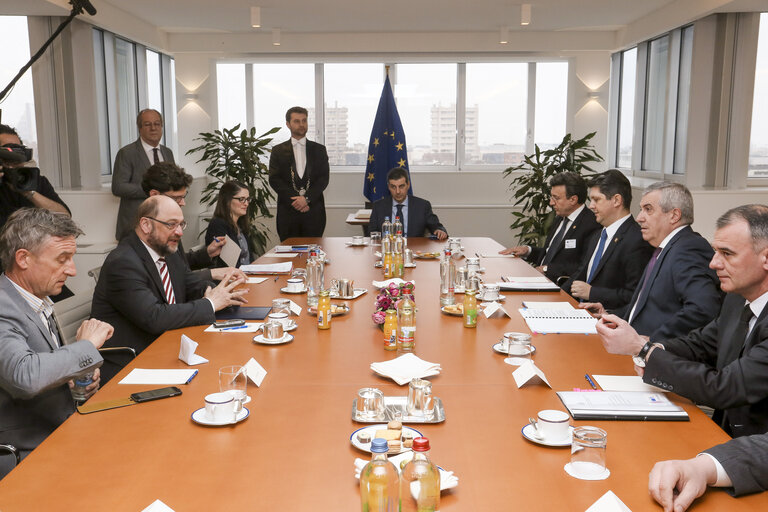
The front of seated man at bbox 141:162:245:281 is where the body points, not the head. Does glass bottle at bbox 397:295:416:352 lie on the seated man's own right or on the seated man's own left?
on the seated man's own right

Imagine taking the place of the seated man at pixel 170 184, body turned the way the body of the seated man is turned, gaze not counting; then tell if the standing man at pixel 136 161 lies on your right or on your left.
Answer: on your left

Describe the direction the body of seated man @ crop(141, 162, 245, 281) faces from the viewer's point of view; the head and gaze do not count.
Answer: to the viewer's right

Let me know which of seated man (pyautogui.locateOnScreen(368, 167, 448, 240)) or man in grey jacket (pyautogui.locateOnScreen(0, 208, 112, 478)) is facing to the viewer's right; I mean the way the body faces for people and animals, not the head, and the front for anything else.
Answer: the man in grey jacket

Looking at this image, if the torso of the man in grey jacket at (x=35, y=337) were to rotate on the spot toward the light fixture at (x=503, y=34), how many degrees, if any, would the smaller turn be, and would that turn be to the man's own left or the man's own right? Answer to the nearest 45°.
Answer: approximately 45° to the man's own left

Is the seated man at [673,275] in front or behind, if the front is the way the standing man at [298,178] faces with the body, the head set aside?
in front

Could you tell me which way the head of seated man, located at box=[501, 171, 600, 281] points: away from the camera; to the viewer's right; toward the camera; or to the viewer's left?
to the viewer's left

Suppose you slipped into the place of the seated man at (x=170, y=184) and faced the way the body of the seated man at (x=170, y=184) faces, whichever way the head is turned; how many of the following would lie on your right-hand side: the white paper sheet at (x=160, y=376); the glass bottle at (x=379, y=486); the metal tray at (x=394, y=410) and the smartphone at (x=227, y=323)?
4

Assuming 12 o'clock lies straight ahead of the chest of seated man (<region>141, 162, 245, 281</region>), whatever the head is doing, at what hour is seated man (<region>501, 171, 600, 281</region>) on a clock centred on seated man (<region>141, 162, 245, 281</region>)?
seated man (<region>501, 171, 600, 281</region>) is roughly at 12 o'clock from seated man (<region>141, 162, 245, 281</region>).

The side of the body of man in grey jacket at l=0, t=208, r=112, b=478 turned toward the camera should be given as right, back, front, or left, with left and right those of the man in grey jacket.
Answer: right

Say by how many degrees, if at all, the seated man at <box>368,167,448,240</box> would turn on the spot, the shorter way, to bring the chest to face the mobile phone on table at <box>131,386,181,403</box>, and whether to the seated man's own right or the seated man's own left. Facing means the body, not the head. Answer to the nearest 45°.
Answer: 0° — they already face it

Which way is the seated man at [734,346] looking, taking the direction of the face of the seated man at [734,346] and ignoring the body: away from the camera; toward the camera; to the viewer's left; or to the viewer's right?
to the viewer's left

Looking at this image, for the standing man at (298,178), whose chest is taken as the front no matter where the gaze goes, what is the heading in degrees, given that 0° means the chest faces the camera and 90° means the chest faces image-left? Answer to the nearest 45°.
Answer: approximately 0°
